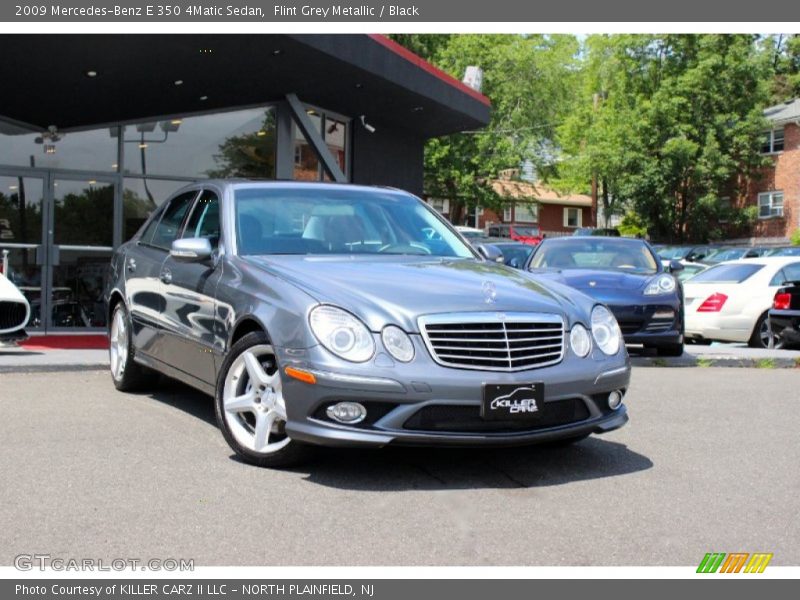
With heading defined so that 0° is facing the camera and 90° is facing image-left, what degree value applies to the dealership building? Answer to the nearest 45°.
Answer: approximately 0°

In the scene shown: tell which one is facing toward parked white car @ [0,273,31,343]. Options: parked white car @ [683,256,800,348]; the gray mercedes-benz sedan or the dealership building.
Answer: the dealership building

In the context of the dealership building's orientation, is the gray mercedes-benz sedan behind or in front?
in front

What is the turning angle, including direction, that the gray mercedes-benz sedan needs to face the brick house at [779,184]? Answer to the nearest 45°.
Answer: approximately 90° to its left

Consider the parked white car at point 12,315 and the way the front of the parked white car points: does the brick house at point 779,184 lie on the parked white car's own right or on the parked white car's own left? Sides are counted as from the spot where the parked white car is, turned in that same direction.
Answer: on the parked white car's own left

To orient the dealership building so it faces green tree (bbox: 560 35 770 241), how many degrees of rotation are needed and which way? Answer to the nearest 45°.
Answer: approximately 135° to its left

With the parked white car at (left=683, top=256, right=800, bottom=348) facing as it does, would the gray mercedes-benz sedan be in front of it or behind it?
behind

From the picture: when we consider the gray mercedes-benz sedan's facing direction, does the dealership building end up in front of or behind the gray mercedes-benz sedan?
behind

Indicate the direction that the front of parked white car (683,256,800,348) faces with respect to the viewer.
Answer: facing away from the viewer and to the right of the viewer

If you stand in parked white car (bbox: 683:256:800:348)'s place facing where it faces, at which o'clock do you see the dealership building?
The dealership building is roughly at 7 o'clock from the parked white car.

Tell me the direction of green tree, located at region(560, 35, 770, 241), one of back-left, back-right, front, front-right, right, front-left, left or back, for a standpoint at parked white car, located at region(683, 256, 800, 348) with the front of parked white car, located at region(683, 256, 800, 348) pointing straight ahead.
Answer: front-left
